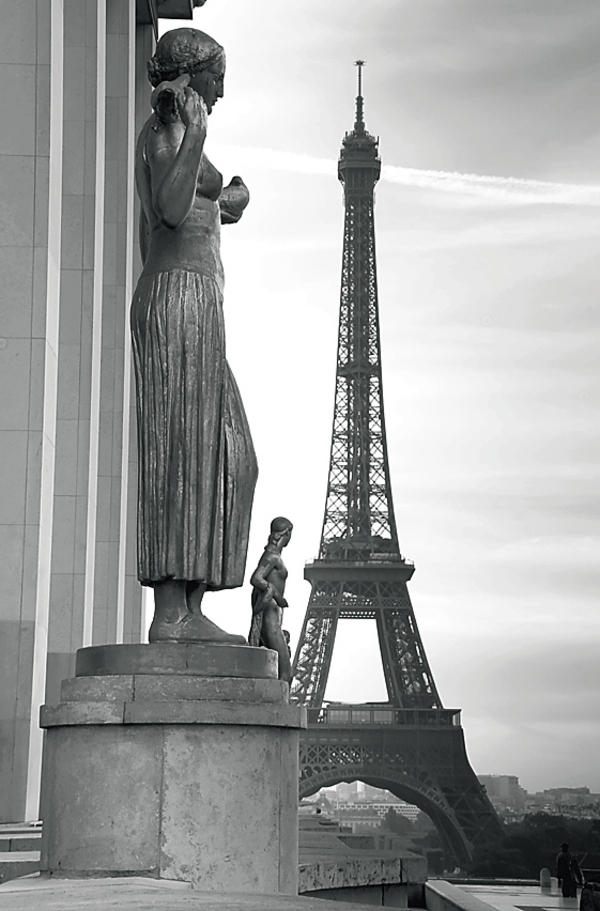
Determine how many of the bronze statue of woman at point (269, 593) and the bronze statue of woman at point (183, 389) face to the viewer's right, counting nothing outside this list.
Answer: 2

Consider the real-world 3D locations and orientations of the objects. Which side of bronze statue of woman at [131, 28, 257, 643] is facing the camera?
right

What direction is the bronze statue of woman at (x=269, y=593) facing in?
to the viewer's right

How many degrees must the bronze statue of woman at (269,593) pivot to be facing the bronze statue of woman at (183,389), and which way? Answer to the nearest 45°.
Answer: approximately 90° to its right

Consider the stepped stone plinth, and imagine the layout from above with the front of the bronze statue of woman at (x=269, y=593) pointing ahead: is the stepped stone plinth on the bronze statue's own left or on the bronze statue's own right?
on the bronze statue's own right

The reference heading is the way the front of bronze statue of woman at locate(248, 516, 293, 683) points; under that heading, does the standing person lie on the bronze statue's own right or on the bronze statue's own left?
on the bronze statue's own left

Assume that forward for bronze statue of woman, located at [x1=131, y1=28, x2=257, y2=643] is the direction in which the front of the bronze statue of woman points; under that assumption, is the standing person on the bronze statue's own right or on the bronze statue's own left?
on the bronze statue's own left
